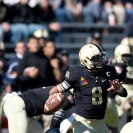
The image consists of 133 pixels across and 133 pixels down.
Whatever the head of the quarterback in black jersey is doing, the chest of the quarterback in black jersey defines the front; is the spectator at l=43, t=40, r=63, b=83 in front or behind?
behind

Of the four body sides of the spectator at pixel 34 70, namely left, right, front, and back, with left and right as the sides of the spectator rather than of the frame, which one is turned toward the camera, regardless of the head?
front

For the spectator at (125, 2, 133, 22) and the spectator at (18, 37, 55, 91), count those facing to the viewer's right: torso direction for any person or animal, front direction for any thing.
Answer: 0

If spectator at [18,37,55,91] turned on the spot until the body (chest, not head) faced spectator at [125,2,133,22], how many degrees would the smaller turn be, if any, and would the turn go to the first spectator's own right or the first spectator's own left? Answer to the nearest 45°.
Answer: approximately 135° to the first spectator's own left

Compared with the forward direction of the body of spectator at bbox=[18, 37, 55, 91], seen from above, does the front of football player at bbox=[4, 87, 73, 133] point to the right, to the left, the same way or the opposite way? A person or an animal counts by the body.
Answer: to the left

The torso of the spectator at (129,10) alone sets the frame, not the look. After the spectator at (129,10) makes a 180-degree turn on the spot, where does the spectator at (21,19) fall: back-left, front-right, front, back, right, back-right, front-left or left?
back-left

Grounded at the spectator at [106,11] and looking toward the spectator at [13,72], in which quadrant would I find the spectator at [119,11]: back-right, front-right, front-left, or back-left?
back-left

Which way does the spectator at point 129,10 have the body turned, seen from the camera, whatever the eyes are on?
toward the camera

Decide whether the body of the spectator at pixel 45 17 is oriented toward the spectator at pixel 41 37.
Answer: yes

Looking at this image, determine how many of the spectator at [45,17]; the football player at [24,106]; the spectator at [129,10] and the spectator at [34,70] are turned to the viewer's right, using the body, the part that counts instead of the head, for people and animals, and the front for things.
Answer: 1

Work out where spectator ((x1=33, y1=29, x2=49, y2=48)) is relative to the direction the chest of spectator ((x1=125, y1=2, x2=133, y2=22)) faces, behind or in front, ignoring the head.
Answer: in front

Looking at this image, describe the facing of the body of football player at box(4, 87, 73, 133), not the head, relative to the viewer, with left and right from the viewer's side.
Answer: facing to the right of the viewer

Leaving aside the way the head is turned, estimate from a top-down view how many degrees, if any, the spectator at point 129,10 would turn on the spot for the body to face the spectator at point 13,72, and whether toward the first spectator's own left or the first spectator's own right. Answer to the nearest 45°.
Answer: approximately 45° to the first spectator's own right

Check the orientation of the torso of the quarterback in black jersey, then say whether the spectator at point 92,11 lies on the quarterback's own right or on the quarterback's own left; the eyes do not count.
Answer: on the quarterback's own left
